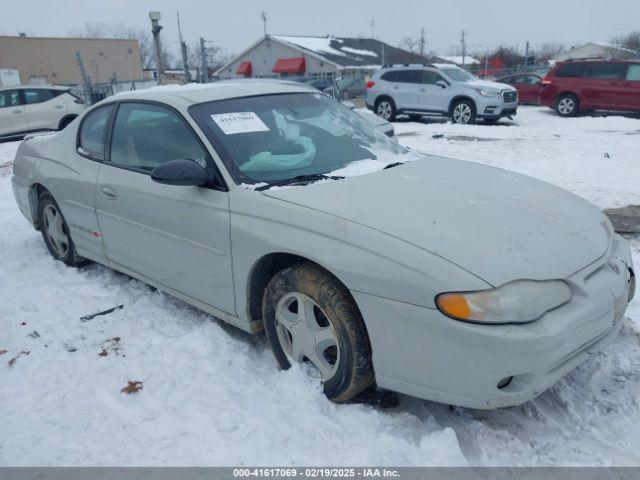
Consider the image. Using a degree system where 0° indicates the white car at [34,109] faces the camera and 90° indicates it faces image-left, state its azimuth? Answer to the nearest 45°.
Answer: approximately 90°

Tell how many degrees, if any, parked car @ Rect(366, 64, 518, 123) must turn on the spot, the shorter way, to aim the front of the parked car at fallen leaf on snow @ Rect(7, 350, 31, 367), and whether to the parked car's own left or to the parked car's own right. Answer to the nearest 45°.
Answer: approximately 45° to the parked car's own right

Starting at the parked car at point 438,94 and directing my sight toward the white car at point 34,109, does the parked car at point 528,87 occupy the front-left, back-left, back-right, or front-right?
back-right

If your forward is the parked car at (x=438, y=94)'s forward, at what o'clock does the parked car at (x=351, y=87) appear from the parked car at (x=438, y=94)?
the parked car at (x=351, y=87) is roughly at 7 o'clock from the parked car at (x=438, y=94).

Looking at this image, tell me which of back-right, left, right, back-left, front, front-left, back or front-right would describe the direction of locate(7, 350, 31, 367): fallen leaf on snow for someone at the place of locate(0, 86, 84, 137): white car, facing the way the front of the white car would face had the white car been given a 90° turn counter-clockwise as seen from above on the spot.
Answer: front

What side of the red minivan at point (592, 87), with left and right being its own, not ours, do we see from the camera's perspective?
right

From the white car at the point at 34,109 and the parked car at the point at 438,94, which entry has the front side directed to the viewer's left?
the white car

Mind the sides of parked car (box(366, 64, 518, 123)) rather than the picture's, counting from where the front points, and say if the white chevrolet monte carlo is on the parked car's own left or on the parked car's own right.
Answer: on the parked car's own right

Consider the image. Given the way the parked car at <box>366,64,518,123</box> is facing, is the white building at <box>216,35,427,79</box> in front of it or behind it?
behind

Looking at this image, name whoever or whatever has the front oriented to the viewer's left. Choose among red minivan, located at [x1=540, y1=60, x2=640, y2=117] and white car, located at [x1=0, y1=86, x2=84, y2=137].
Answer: the white car

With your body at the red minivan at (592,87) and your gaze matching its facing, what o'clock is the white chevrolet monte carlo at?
The white chevrolet monte carlo is roughly at 3 o'clock from the red minivan.

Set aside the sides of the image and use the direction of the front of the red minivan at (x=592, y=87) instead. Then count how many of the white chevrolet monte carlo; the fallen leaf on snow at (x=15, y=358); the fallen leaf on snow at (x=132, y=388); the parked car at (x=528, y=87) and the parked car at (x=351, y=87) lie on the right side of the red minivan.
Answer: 3
